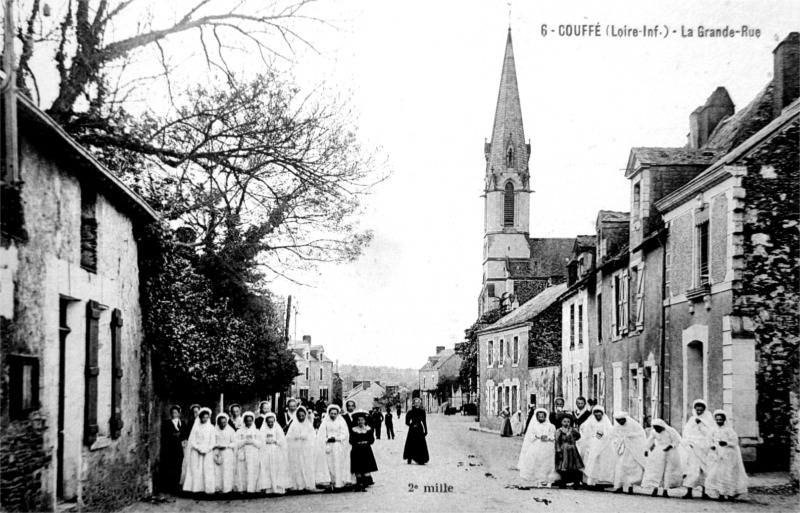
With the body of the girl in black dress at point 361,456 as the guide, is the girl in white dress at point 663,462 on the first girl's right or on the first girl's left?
on the first girl's left

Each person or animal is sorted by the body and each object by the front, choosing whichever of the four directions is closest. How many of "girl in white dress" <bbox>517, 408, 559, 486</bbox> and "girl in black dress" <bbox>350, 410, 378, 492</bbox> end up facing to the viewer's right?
0

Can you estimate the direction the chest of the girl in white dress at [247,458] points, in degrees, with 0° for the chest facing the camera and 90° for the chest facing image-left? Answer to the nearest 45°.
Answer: approximately 0°

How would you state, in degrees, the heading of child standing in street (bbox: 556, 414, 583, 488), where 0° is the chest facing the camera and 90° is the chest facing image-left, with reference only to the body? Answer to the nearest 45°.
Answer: approximately 0°

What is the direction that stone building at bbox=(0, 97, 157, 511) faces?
to the viewer's right

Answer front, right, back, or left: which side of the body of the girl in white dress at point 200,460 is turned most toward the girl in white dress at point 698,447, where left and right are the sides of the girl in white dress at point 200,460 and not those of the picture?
left

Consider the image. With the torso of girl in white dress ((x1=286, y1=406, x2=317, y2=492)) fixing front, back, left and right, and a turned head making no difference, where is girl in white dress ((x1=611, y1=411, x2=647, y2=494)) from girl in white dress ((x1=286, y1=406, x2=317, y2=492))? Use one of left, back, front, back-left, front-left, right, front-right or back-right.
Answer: left

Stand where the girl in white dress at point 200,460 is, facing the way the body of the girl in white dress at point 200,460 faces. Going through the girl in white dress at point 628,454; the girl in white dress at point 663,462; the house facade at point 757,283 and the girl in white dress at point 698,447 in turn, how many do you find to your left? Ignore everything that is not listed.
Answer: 4
